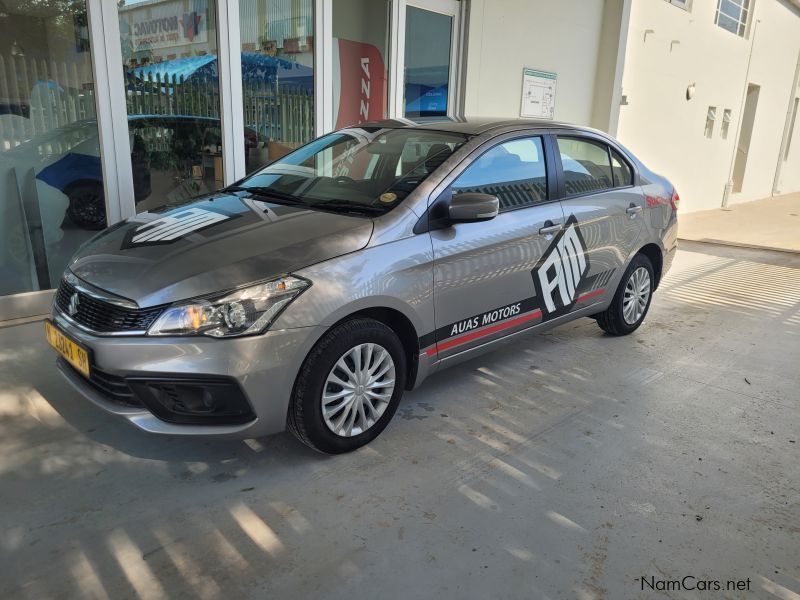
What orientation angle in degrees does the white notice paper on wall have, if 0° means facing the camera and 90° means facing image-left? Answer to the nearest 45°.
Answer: approximately 0°

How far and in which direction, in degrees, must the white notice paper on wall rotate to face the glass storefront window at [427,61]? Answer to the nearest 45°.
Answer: approximately 45° to its right

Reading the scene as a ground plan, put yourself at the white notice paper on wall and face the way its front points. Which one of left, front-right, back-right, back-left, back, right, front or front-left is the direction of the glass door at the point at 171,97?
front-right

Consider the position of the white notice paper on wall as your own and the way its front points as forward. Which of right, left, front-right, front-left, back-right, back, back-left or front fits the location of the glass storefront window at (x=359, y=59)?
front-right
